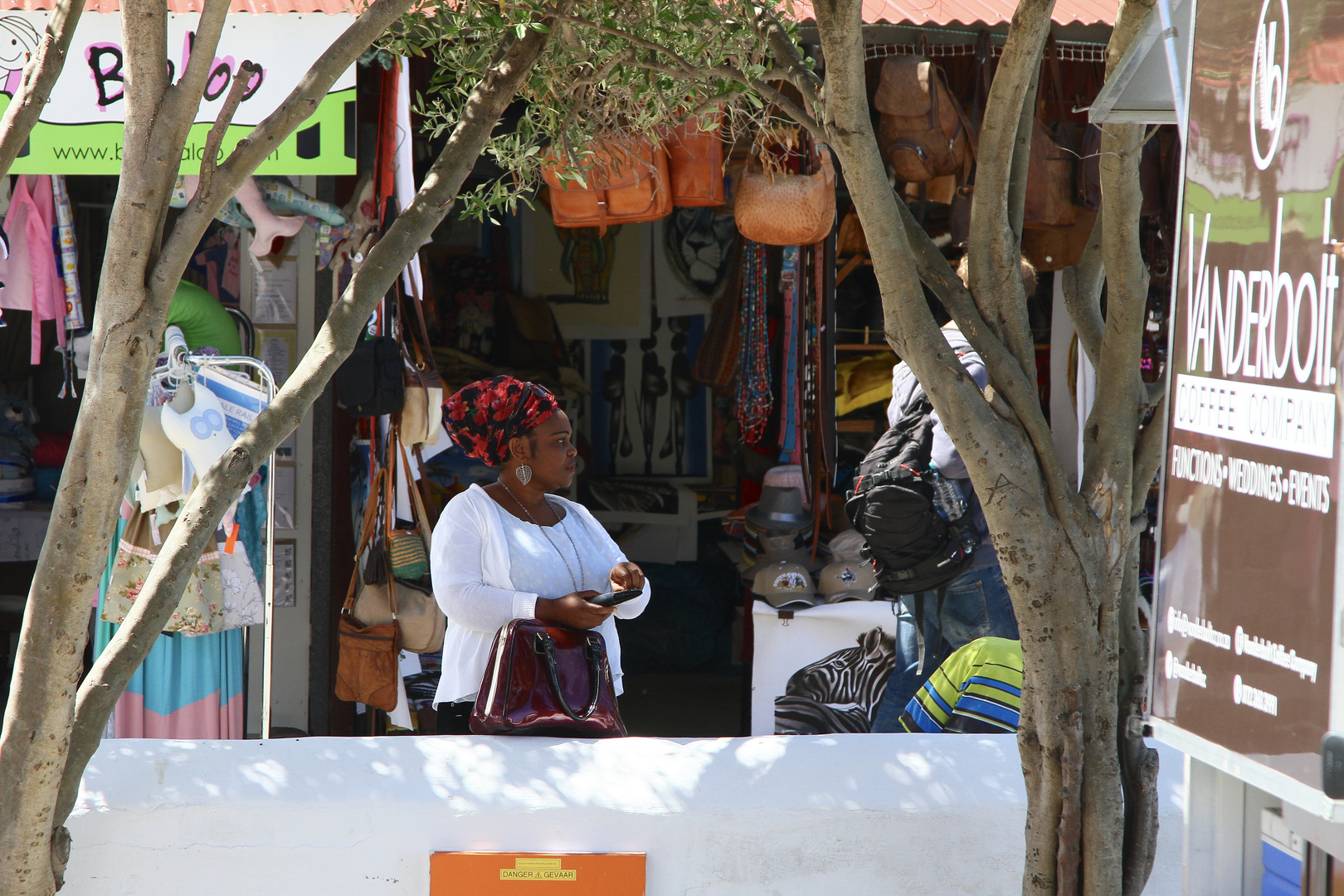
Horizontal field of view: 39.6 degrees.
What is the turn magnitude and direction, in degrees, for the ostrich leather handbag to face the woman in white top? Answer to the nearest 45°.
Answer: approximately 45° to its right

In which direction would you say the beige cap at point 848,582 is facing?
toward the camera

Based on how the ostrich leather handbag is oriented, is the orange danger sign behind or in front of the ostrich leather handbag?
in front

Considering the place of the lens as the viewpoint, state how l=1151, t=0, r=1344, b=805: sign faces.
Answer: facing the viewer and to the left of the viewer

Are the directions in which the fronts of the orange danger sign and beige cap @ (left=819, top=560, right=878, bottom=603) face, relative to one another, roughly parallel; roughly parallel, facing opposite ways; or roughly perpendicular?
roughly parallel

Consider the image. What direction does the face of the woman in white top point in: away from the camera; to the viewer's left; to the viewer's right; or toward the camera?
to the viewer's right

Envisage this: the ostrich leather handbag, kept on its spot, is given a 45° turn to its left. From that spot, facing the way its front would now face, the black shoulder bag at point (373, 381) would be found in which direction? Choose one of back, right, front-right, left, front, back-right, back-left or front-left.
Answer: back-right

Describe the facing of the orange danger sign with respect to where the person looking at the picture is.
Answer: facing the viewer

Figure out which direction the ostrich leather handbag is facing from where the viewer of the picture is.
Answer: facing the viewer

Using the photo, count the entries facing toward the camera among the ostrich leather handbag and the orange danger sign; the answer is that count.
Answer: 2

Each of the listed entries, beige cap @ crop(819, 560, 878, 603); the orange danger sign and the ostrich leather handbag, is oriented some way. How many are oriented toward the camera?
3
